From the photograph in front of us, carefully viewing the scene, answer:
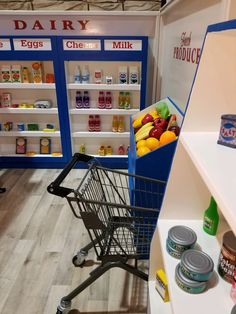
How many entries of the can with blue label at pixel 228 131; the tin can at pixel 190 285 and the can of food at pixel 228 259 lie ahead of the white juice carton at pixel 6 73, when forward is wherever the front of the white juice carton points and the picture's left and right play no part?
3

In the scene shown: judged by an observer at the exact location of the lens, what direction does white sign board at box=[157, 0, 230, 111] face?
facing the viewer and to the left of the viewer

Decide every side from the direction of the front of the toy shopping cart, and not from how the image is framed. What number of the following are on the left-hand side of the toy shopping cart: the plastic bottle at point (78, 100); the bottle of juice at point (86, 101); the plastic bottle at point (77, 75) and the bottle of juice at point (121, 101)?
4

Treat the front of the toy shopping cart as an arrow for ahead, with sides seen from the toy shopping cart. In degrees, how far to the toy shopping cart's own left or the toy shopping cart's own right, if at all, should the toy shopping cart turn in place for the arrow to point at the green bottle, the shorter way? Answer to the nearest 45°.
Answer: approximately 45° to the toy shopping cart's own right

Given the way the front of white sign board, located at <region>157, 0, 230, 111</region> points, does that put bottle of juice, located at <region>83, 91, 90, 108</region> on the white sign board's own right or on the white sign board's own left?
on the white sign board's own right

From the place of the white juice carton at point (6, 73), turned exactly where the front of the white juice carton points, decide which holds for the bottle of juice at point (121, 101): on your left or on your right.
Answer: on your left

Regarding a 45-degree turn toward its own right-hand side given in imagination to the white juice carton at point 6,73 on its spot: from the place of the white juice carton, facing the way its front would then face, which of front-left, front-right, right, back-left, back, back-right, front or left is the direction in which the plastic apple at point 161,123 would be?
left

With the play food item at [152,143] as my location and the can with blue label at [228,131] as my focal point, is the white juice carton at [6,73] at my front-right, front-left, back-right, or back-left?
back-right

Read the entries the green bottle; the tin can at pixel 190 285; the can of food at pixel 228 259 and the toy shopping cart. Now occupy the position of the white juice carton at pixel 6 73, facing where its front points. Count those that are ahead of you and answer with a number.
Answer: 4

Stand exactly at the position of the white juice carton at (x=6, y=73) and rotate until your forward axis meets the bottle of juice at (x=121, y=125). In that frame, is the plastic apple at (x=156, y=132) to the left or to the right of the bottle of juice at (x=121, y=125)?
right

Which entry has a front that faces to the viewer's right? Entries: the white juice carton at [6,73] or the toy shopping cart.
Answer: the toy shopping cart

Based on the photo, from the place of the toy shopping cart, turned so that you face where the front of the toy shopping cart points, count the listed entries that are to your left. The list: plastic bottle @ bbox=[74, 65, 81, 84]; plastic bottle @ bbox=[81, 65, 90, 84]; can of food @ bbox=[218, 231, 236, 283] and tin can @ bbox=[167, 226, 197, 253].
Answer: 2

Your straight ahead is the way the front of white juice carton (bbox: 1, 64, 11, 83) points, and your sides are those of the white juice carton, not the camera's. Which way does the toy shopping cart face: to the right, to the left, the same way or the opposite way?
to the left

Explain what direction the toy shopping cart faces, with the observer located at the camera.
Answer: facing to the right of the viewer

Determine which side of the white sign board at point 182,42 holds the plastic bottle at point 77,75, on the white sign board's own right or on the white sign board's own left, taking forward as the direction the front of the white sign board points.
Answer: on the white sign board's own right

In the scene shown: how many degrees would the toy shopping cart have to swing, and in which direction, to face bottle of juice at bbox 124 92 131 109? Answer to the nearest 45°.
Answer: approximately 90° to its left

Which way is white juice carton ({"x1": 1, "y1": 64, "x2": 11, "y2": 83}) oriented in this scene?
toward the camera

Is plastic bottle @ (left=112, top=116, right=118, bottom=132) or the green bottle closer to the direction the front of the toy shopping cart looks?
the green bottle

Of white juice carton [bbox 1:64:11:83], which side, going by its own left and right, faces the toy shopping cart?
front

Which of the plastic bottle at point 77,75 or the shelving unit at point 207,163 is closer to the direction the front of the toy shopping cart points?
the shelving unit
